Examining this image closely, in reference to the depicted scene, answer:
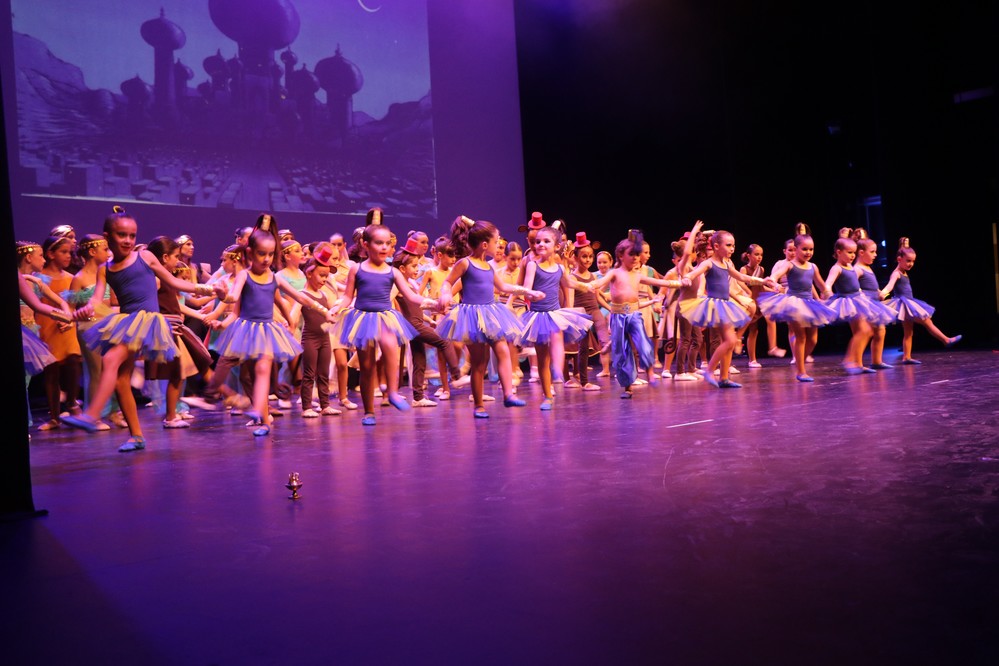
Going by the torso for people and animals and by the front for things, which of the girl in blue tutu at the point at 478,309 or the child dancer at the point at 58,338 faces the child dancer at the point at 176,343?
the child dancer at the point at 58,338

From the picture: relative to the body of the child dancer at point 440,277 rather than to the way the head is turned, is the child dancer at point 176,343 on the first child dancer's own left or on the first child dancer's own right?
on the first child dancer's own right

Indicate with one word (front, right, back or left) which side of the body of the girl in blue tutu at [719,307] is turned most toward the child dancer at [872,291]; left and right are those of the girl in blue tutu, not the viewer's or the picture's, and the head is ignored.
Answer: left

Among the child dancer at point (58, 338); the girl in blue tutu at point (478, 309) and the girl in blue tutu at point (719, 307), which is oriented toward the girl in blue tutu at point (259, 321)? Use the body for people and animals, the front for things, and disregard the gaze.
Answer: the child dancer

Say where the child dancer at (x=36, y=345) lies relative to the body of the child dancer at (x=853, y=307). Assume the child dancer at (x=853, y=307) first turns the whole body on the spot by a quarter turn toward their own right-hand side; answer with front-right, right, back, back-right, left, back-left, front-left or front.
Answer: front

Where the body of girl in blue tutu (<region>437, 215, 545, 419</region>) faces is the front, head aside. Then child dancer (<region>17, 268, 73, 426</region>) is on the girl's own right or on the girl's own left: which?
on the girl's own right

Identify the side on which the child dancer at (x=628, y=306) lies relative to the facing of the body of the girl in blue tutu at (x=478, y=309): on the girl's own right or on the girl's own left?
on the girl's own left

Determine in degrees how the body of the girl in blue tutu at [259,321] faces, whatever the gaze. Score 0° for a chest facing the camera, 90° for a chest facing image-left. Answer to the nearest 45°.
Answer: approximately 0°

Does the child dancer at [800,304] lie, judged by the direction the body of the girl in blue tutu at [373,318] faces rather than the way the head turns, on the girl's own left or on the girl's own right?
on the girl's own left

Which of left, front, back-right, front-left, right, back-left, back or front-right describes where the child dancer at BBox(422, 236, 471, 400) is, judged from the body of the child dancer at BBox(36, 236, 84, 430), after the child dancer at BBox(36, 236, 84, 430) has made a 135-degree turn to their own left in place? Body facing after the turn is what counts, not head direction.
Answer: right

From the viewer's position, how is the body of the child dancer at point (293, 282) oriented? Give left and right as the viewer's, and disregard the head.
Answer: facing the viewer and to the right of the viewer

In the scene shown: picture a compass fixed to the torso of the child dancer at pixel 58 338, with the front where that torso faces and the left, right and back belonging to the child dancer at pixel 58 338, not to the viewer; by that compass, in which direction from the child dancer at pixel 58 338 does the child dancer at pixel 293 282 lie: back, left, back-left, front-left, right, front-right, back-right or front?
front-left
